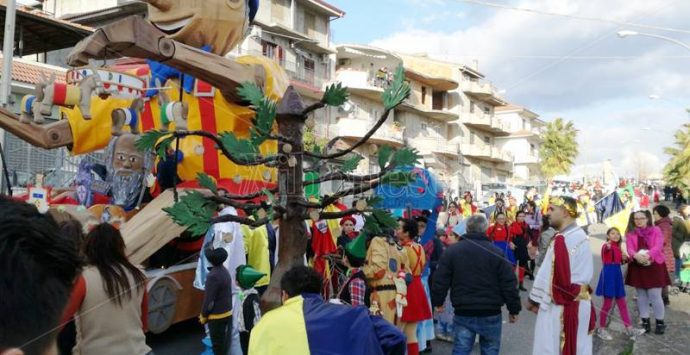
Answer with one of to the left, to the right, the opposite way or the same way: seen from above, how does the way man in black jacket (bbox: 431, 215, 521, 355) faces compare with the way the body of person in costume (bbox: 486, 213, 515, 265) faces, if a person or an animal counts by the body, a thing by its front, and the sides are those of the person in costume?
the opposite way

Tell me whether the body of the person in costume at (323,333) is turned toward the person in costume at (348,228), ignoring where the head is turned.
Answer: yes

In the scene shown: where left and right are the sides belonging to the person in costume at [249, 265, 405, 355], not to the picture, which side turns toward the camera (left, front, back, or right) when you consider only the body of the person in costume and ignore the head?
back

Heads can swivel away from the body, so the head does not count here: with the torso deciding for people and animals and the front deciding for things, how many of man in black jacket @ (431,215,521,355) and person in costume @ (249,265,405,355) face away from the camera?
2

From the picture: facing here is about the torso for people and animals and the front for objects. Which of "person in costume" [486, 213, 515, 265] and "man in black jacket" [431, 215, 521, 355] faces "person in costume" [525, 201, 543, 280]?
the man in black jacket

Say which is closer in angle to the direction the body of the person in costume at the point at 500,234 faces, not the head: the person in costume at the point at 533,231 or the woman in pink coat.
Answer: the woman in pink coat

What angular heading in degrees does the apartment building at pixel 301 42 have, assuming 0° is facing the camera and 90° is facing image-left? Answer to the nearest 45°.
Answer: approximately 315°

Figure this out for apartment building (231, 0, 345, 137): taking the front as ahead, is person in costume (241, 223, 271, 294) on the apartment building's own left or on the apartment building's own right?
on the apartment building's own right

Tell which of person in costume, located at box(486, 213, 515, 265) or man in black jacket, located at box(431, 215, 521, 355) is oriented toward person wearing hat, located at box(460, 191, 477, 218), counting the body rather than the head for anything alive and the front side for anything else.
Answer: the man in black jacket

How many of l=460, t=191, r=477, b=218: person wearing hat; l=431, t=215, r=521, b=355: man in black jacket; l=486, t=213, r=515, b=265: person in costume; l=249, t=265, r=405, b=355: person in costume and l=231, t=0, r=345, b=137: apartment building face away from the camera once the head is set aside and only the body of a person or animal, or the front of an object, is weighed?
2

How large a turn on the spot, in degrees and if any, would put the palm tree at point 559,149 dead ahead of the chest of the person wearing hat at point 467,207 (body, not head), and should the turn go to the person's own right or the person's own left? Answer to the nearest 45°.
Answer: approximately 180°

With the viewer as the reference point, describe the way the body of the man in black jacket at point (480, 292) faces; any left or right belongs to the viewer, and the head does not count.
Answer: facing away from the viewer

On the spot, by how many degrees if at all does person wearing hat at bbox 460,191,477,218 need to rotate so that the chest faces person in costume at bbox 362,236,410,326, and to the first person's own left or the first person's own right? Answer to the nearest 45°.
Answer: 0° — they already face them

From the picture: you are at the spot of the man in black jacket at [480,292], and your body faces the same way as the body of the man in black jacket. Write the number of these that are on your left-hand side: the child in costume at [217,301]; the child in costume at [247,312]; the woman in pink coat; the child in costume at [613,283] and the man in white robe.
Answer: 2

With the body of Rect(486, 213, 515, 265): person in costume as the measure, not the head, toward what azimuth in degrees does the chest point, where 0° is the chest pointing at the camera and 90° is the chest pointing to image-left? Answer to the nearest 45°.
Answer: approximately 0°
